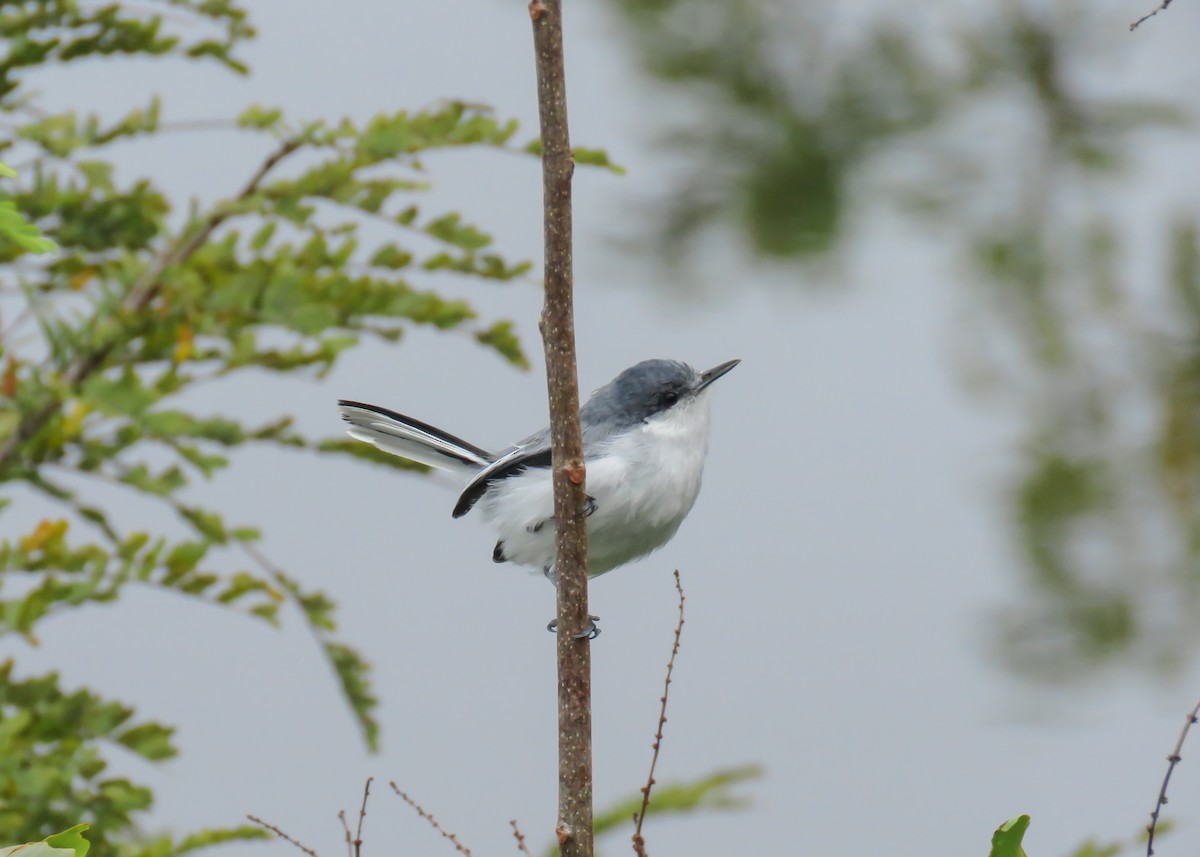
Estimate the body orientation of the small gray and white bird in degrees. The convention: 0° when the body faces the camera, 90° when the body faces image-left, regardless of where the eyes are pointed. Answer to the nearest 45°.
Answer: approximately 270°
